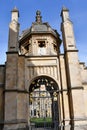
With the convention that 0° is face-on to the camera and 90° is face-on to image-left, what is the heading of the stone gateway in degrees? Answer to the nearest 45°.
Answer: approximately 0°
